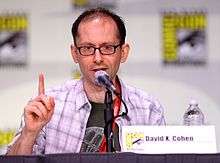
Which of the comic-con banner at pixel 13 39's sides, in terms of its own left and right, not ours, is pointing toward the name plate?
front

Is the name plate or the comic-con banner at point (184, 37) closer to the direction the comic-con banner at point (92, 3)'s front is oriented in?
the name plate

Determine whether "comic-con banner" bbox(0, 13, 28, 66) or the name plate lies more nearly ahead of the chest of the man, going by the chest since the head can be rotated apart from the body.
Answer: the name plate

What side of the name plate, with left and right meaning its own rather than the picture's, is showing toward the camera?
front

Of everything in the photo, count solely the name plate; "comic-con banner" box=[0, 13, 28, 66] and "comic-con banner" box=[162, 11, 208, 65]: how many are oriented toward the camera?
3

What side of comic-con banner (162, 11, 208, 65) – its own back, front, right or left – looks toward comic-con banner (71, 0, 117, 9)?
right

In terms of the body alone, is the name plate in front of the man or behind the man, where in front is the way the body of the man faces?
in front

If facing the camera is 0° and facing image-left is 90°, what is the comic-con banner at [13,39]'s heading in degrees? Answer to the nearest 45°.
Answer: approximately 0°

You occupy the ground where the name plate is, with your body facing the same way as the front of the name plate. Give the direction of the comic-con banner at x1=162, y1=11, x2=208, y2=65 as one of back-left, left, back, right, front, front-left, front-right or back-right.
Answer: back
